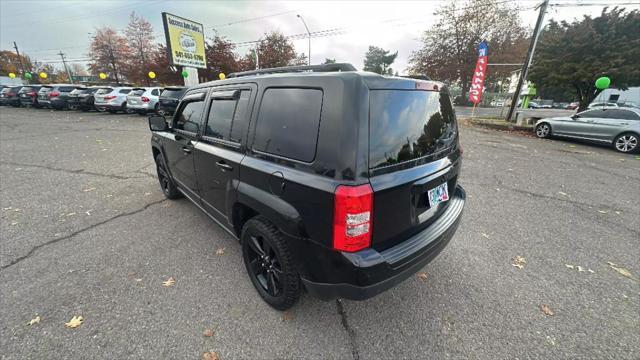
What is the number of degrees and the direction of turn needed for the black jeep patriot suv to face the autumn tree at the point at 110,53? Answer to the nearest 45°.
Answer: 0° — it already faces it

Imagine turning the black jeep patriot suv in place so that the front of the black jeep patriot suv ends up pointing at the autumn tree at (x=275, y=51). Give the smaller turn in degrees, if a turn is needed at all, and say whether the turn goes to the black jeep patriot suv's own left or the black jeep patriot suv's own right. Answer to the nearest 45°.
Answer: approximately 45° to the black jeep patriot suv's own right

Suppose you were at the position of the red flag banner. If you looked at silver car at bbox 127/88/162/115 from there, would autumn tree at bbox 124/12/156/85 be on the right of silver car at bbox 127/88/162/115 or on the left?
right

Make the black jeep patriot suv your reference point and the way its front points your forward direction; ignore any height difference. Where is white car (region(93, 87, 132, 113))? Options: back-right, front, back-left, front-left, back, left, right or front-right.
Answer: front

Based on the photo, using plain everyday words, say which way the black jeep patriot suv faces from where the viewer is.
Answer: facing away from the viewer and to the left of the viewer

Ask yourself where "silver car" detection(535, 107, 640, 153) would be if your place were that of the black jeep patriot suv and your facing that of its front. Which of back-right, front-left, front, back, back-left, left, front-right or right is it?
right

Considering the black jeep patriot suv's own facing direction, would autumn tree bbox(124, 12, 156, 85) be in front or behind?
in front

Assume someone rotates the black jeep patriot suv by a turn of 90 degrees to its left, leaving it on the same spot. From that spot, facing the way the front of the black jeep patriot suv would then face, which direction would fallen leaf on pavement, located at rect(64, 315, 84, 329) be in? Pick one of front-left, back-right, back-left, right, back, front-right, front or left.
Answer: front-right

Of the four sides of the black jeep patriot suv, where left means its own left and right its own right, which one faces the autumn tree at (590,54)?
right

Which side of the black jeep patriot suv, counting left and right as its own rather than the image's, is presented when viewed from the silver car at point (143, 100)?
front

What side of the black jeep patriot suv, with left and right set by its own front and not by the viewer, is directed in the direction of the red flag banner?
right

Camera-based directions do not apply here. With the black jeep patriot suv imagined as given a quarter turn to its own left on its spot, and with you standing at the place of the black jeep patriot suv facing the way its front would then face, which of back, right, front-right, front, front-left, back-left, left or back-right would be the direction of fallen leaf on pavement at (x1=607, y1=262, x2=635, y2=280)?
back-left
